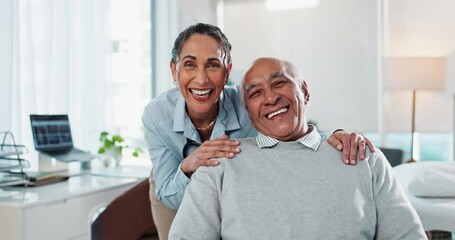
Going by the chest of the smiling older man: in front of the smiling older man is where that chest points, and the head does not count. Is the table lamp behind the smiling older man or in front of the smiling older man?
behind

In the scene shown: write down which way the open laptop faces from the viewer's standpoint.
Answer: facing the viewer and to the right of the viewer

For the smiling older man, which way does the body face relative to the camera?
toward the camera

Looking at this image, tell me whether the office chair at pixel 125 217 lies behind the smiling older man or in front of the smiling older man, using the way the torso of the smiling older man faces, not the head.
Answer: behind

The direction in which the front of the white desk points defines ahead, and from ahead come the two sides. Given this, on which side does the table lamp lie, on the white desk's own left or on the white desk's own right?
on the white desk's own left

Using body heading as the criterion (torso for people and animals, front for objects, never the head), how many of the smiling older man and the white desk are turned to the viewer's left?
0

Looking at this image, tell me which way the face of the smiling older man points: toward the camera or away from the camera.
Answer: toward the camera

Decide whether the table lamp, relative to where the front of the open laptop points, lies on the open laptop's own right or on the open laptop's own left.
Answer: on the open laptop's own left

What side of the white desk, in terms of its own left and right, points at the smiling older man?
front

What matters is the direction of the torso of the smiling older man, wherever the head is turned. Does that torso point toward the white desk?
no
